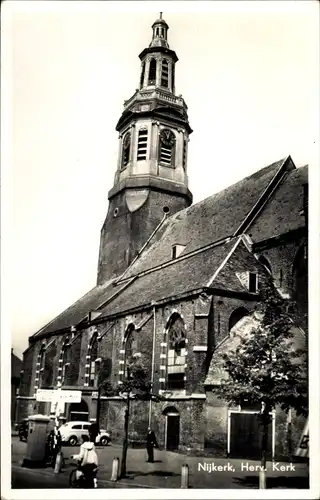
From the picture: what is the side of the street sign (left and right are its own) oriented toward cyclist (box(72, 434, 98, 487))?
front

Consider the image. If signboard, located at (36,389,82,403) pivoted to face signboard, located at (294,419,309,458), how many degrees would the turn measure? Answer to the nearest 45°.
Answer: approximately 45° to its left

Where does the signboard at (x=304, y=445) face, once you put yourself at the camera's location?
facing the viewer

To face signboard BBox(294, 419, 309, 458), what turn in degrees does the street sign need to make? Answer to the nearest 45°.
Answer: approximately 45° to its left

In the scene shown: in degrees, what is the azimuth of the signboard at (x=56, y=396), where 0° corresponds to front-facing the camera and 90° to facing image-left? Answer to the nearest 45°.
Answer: approximately 0°

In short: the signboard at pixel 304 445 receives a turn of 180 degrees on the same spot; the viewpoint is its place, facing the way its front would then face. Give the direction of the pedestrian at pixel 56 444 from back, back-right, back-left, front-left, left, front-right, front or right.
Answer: left

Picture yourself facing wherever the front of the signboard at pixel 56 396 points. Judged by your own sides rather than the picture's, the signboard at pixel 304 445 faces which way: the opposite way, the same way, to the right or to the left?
the same way
